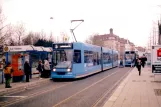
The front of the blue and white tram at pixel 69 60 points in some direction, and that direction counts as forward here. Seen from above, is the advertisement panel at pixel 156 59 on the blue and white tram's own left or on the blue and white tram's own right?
on the blue and white tram's own left

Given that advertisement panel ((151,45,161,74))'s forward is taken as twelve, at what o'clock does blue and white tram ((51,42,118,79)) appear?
The blue and white tram is roughly at 3 o'clock from the advertisement panel.
